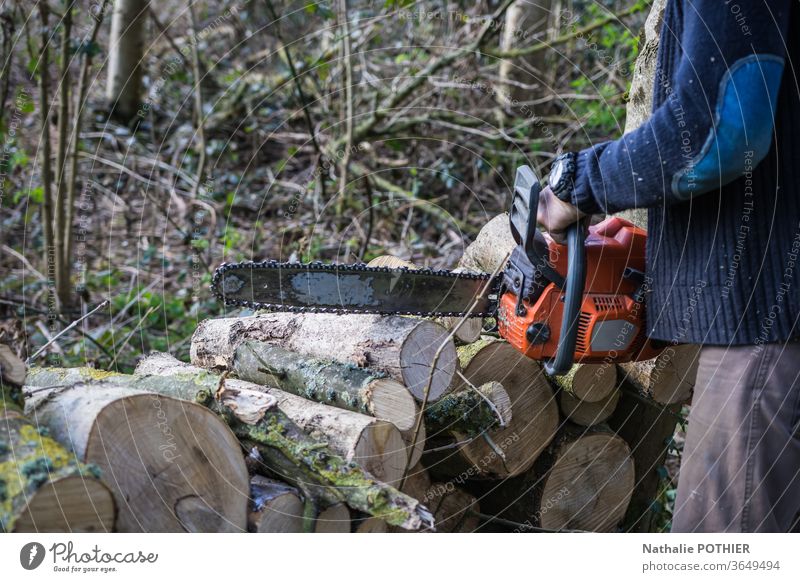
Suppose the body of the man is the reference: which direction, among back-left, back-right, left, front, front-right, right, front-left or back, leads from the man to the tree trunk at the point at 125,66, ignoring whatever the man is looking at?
front-right

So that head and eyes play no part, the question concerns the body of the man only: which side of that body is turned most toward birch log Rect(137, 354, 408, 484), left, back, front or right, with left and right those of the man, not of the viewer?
front

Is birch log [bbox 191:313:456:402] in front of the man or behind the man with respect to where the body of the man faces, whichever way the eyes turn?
in front

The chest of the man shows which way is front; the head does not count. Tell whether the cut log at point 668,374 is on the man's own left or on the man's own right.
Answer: on the man's own right

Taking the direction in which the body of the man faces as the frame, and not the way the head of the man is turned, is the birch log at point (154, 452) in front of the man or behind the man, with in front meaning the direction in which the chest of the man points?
in front

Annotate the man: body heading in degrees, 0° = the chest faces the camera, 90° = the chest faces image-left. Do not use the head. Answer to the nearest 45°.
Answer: approximately 90°

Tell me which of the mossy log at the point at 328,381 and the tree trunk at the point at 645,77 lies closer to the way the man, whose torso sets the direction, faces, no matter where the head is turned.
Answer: the mossy log

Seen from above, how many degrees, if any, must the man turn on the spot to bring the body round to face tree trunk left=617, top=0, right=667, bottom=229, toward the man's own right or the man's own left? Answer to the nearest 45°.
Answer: approximately 90° to the man's own right

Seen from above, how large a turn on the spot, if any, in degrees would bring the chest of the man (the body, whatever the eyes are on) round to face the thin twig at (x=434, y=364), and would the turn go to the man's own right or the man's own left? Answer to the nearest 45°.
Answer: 0° — they already face it
